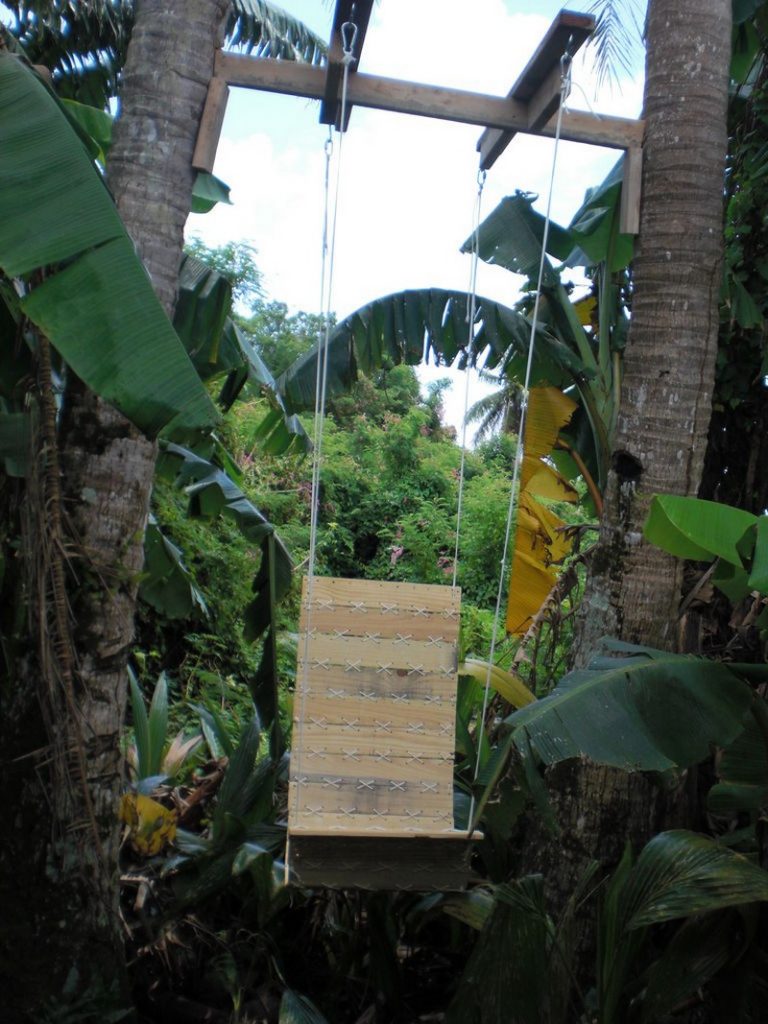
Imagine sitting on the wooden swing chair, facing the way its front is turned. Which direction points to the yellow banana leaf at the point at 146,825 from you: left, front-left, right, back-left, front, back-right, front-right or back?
back-right

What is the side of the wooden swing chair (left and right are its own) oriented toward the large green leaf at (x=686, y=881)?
left

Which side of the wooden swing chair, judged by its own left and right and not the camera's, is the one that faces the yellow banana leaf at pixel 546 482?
back

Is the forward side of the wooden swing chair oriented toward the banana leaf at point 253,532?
no

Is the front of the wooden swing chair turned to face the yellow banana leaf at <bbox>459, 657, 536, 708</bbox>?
no

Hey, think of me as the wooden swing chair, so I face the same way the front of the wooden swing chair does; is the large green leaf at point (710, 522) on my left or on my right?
on my left

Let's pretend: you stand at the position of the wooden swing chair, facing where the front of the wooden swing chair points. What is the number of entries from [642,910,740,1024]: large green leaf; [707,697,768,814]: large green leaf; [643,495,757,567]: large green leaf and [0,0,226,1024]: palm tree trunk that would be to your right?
1

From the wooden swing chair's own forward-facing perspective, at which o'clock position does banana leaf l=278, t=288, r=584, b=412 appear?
The banana leaf is roughly at 6 o'clock from the wooden swing chair.

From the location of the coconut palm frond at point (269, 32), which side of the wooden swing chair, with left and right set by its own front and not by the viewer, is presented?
back

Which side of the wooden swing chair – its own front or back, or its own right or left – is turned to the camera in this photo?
front

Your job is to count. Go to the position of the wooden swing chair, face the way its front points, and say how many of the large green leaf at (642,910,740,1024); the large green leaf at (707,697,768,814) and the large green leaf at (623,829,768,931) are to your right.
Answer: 0

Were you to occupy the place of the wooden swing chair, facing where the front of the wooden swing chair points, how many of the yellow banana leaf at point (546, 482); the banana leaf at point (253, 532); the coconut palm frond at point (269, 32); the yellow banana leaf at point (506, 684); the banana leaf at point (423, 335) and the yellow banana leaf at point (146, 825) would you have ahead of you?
0

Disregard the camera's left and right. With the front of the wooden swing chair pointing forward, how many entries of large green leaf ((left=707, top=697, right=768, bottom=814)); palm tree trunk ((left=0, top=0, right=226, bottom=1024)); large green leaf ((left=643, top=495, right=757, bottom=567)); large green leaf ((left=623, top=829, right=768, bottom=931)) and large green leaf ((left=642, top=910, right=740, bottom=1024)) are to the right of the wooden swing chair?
1

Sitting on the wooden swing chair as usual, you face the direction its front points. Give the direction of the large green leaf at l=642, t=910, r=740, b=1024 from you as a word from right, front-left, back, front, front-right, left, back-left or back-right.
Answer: left

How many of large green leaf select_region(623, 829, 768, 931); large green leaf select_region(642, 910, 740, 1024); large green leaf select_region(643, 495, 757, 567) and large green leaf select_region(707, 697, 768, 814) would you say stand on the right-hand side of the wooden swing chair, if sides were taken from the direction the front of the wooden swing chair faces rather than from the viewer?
0

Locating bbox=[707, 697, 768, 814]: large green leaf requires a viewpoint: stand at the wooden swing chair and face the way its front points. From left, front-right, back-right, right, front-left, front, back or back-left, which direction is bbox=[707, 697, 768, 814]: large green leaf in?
left

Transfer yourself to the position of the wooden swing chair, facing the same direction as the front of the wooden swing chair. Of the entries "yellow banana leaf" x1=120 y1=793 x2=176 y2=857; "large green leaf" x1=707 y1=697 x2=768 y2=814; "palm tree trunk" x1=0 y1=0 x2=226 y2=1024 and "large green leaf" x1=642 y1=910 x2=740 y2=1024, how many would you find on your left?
2
